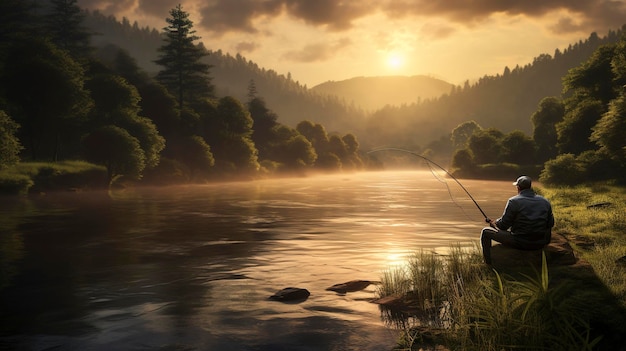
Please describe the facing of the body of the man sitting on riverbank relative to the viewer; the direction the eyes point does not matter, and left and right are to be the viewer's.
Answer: facing away from the viewer and to the left of the viewer

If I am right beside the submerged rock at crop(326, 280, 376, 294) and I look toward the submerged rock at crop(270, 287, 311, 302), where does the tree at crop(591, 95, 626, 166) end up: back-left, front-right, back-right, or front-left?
back-right

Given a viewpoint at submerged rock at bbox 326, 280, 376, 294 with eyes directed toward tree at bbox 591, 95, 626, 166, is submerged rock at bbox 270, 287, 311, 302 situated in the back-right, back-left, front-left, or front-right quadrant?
back-left

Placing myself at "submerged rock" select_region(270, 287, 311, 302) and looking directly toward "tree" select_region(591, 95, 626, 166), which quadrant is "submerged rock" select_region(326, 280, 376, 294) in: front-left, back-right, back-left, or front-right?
front-right

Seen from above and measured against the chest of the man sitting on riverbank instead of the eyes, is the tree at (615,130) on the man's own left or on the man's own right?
on the man's own right

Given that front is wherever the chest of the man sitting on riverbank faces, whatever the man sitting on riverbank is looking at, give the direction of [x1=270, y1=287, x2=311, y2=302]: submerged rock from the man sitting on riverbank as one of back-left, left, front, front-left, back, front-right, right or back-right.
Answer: front-left

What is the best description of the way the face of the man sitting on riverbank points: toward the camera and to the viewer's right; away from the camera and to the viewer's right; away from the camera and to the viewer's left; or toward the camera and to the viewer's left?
away from the camera and to the viewer's left

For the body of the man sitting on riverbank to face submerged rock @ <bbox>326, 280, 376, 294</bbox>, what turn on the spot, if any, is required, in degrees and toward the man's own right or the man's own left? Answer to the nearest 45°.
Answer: approximately 45° to the man's own left
